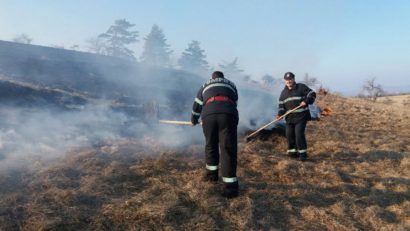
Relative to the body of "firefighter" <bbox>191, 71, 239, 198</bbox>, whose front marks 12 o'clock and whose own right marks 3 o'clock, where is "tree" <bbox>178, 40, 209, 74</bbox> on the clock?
The tree is roughly at 12 o'clock from the firefighter.

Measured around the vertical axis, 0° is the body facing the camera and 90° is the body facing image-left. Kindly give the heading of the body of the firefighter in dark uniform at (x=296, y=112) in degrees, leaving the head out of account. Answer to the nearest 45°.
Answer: approximately 45°

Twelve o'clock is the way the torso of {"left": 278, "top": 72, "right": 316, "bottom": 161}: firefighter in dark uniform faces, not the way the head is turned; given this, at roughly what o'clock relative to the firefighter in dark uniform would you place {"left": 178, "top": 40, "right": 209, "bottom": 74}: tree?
The tree is roughly at 4 o'clock from the firefighter in dark uniform.

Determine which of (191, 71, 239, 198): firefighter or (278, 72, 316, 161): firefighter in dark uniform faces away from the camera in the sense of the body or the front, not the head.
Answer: the firefighter

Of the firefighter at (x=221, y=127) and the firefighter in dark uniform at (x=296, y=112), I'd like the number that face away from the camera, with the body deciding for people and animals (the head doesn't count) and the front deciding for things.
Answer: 1

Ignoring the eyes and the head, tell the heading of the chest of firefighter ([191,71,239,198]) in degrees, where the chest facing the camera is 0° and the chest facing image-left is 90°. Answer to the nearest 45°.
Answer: approximately 180°

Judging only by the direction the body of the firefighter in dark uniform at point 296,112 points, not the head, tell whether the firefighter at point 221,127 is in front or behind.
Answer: in front
